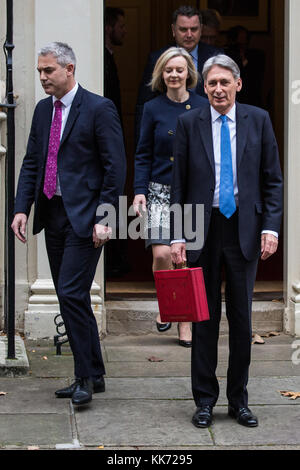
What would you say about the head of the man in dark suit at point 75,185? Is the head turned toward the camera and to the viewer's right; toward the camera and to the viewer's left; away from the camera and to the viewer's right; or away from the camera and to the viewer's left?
toward the camera and to the viewer's left

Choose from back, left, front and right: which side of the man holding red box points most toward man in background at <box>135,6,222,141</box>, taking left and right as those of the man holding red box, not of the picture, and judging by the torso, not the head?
back

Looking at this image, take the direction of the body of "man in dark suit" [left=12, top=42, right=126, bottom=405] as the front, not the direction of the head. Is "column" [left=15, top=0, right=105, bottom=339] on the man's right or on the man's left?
on the man's right

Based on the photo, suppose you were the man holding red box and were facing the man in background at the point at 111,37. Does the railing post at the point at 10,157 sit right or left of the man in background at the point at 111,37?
left
